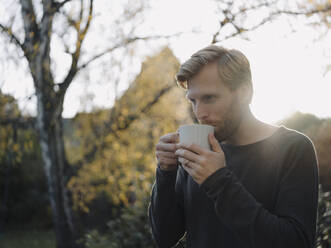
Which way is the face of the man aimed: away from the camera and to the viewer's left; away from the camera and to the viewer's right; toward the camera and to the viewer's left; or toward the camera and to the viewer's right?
toward the camera and to the viewer's left

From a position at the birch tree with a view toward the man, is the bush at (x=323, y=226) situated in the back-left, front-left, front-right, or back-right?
front-left

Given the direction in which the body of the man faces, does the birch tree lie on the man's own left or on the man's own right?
on the man's own right

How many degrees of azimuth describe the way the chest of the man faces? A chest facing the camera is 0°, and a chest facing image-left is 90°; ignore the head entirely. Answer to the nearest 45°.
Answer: approximately 45°

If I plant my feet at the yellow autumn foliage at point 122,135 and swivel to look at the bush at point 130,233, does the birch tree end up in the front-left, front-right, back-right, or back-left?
front-right

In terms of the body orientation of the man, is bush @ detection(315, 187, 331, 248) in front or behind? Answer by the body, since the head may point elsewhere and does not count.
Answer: behind
